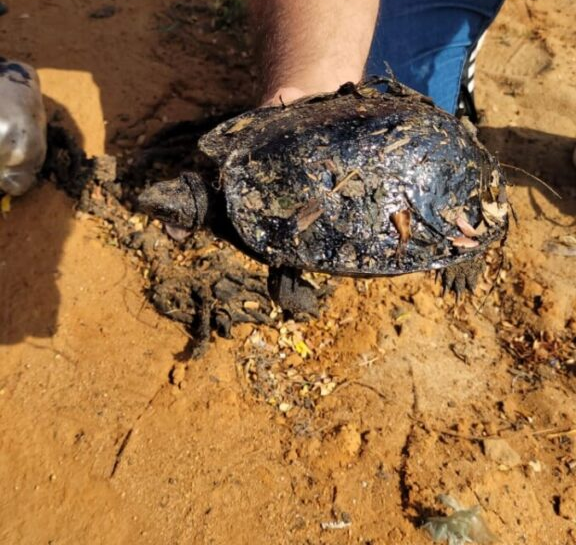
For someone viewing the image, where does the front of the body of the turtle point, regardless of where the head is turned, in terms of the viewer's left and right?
facing to the left of the viewer

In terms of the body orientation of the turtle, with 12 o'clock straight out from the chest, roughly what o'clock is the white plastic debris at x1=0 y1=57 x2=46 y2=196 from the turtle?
The white plastic debris is roughly at 1 o'clock from the turtle.
